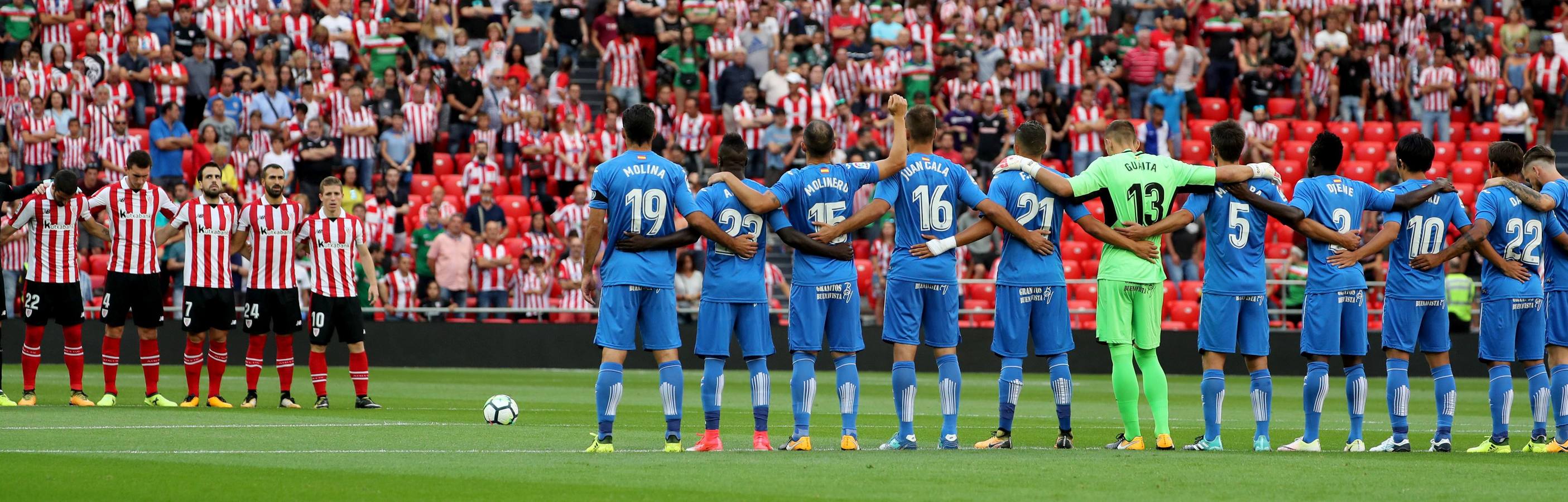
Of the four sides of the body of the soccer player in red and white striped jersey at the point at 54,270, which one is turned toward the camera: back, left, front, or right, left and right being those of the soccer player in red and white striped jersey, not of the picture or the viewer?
front

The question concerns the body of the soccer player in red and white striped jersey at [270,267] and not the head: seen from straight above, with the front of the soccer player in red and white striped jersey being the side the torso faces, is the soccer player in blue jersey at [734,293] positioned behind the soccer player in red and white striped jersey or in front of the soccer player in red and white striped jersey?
in front

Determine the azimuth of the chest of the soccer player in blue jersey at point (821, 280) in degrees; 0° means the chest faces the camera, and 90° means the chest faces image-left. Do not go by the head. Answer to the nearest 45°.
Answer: approximately 180°

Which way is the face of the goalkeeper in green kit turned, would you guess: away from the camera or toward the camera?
away from the camera

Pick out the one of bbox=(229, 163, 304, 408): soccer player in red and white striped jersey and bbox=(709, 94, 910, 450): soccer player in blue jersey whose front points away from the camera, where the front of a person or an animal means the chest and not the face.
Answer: the soccer player in blue jersey

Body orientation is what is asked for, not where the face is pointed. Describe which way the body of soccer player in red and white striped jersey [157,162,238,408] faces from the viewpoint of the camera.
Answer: toward the camera

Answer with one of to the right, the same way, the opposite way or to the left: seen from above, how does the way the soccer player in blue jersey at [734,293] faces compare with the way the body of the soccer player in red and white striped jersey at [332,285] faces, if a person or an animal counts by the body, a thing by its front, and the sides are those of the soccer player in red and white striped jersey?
the opposite way

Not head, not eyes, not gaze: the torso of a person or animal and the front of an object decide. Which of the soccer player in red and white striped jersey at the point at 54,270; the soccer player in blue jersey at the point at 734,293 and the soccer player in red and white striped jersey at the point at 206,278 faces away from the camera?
the soccer player in blue jersey

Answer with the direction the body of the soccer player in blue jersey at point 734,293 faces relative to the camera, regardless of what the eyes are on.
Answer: away from the camera

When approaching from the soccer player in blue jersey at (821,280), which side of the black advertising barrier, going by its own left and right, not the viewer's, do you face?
front

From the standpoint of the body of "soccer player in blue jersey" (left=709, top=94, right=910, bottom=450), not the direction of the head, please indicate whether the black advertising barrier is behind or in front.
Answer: in front

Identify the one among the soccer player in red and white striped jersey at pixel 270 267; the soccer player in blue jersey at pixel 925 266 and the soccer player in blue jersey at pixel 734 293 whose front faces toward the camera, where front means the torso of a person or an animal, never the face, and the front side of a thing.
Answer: the soccer player in red and white striped jersey

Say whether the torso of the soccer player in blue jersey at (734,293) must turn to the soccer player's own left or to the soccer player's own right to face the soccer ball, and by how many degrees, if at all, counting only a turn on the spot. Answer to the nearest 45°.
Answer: approximately 45° to the soccer player's own left

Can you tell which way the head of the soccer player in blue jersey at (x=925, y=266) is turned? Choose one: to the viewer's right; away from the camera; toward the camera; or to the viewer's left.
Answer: away from the camera

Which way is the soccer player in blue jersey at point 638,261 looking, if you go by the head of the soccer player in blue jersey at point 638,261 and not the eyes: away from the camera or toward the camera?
away from the camera

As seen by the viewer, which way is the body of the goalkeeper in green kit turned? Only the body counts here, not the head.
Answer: away from the camera
